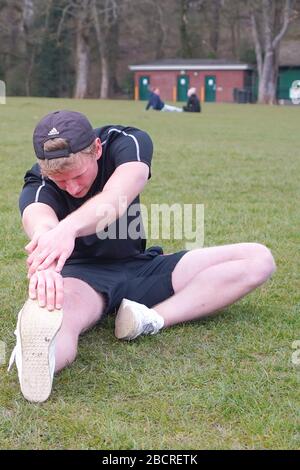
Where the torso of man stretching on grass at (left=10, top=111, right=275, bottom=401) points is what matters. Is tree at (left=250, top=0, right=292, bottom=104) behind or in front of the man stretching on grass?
behind

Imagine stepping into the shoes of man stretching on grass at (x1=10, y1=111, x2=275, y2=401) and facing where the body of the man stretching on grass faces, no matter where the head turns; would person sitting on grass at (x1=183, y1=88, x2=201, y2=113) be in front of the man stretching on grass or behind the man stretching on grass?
behind

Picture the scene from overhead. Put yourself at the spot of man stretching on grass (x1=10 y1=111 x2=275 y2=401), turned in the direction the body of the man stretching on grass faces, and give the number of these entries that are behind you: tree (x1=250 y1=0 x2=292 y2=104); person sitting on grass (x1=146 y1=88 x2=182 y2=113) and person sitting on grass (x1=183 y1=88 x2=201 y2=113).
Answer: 3

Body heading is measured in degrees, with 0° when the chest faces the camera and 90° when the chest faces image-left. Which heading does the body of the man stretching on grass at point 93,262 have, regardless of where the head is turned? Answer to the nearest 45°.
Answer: approximately 0°

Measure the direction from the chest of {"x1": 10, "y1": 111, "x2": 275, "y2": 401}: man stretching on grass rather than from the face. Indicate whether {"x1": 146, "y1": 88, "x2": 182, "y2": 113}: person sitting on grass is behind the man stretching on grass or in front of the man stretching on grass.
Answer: behind
